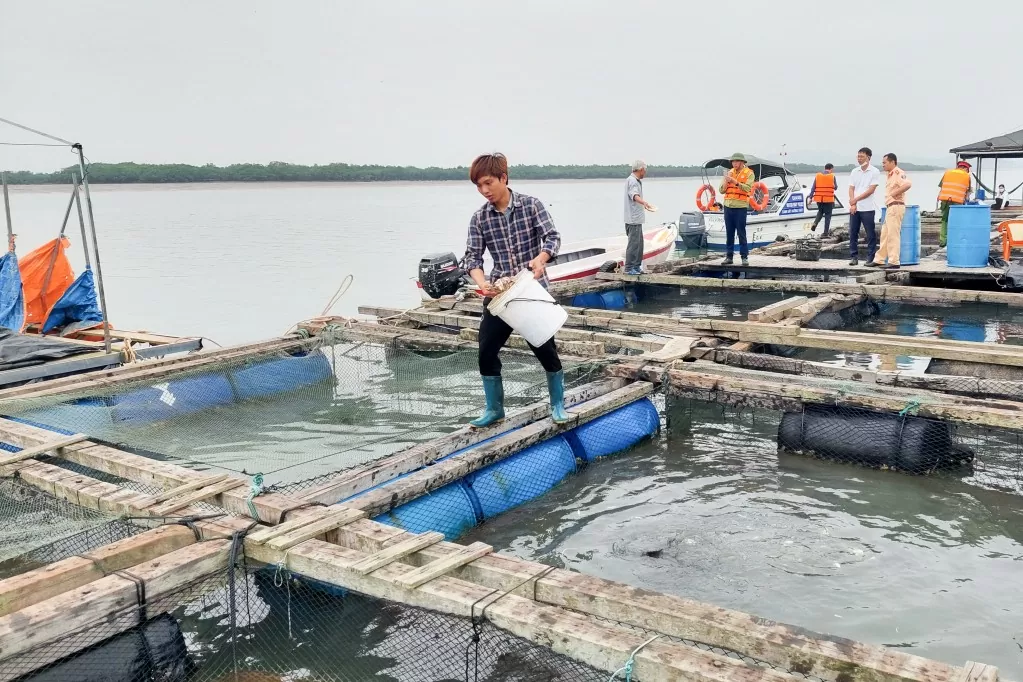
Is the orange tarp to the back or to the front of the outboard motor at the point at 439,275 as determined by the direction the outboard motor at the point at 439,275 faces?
to the back

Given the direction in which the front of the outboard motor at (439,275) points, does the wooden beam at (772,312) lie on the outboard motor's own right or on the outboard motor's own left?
on the outboard motor's own right

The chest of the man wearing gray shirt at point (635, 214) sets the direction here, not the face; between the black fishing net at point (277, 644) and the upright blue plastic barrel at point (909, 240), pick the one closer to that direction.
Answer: the upright blue plastic barrel

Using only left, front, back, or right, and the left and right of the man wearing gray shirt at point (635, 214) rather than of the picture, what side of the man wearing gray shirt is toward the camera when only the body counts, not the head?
right

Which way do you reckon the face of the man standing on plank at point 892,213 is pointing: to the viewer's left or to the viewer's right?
to the viewer's left

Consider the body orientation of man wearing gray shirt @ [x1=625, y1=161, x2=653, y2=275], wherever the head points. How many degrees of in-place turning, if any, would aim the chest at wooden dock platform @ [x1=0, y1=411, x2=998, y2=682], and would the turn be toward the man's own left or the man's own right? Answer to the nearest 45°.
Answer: approximately 90° to the man's own right

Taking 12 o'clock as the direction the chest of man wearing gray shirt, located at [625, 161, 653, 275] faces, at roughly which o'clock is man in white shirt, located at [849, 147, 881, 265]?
The man in white shirt is roughly at 12 o'clock from the man wearing gray shirt.

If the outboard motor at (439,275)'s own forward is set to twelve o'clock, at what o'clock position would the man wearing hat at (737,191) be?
The man wearing hat is roughly at 1 o'clock from the outboard motor.

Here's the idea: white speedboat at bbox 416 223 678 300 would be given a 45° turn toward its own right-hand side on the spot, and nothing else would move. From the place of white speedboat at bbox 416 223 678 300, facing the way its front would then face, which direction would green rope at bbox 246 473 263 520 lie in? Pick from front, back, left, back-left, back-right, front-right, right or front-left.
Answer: right

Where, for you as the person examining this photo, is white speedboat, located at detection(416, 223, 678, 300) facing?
facing away from the viewer and to the right of the viewer

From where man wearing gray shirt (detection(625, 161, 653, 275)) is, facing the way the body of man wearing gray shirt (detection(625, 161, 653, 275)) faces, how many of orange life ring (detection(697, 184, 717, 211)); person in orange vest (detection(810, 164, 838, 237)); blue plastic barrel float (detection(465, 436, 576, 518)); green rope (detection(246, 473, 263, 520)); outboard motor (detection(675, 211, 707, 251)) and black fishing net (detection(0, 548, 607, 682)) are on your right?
3

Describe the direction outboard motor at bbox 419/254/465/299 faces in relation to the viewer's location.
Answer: facing away from the viewer and to the right of the viewer
